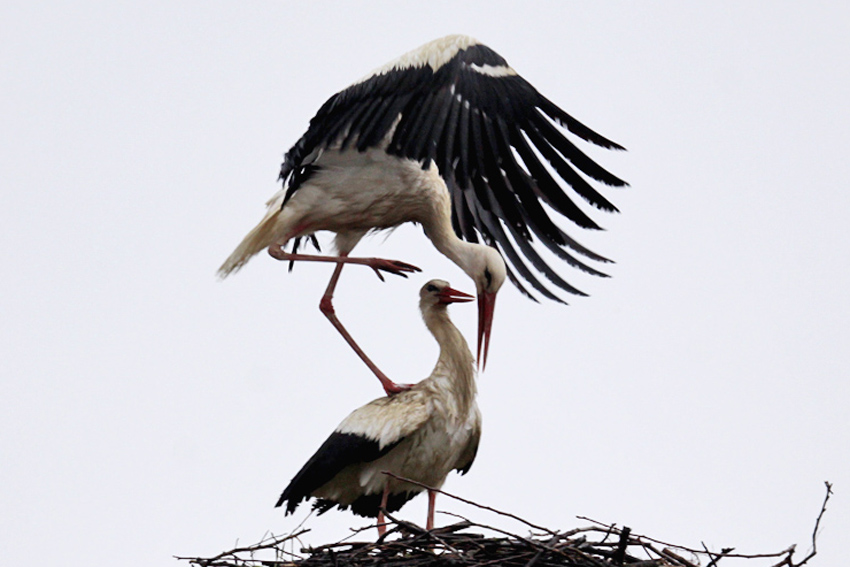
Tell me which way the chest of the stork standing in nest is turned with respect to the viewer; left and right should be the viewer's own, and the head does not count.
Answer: facing the viewer and to the right of the viewer

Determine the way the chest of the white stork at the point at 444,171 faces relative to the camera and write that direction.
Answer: to the viewer's right
